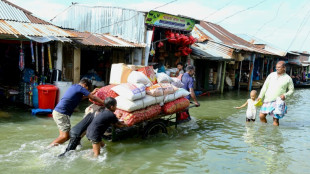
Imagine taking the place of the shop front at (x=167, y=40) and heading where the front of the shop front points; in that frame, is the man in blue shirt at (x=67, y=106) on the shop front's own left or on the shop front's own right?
on the shop front's own right

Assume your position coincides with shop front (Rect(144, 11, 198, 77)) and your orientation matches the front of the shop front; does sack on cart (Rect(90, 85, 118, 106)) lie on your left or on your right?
on your right

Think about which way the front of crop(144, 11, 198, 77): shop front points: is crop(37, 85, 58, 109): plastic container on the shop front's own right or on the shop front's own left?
on the shop front's own right

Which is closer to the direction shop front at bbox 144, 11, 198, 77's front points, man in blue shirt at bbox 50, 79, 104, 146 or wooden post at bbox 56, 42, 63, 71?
the man in blue shirt

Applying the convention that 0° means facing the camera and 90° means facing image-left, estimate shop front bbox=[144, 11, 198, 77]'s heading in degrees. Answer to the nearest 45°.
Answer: approximately 315°

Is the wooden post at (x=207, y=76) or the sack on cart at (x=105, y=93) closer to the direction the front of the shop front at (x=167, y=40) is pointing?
the sack on cart

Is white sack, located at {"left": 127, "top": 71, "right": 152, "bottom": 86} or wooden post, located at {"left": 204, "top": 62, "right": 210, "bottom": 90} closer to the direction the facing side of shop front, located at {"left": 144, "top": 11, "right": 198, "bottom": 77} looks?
the white sack

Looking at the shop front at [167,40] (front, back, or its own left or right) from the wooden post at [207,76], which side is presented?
left

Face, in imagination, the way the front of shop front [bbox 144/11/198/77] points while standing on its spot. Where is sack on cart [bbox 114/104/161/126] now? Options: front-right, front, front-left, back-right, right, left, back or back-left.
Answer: front-right

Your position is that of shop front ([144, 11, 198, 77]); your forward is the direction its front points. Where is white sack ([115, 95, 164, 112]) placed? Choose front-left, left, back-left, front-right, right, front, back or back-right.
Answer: front-right

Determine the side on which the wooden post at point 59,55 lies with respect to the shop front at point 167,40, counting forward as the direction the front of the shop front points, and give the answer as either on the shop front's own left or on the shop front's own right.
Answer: on the shop front's own right

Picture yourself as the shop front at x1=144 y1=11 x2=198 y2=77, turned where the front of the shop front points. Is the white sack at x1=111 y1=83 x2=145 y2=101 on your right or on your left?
on your right

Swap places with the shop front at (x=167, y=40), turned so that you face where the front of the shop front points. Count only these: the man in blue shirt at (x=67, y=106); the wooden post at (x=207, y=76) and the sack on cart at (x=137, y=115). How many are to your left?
1

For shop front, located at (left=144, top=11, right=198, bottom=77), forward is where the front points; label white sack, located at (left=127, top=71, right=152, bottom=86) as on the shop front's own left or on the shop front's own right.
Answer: on the shop front's own right

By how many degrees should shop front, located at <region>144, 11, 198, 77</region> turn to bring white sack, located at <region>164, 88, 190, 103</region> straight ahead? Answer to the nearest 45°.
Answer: approximately 45° to its right

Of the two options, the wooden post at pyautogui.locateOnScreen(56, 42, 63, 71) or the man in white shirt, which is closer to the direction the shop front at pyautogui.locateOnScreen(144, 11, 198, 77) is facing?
the man in white shirt
